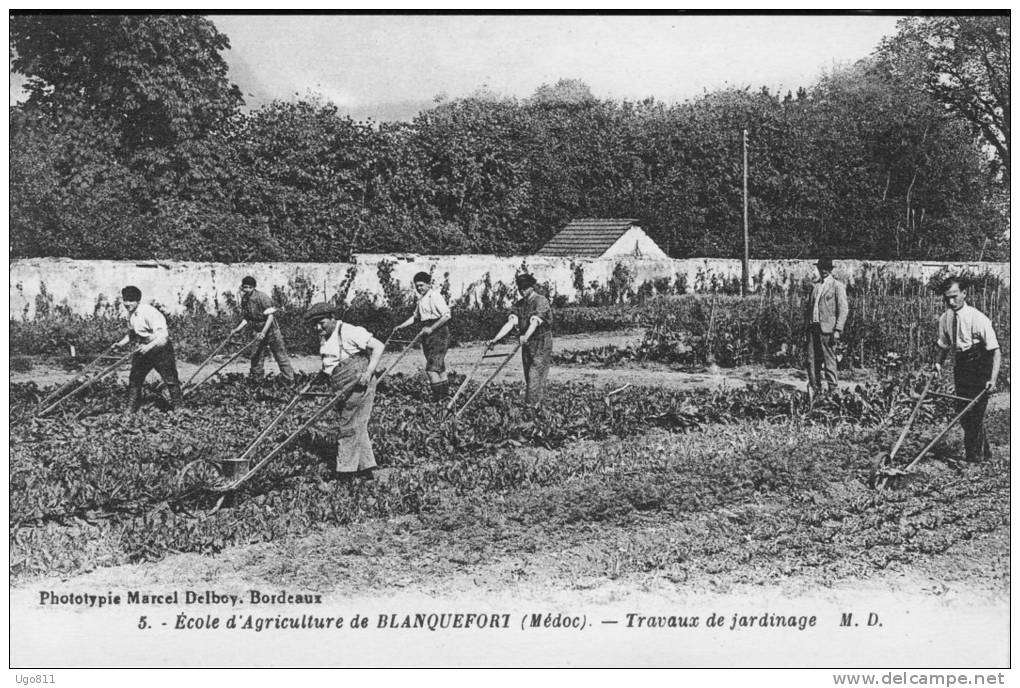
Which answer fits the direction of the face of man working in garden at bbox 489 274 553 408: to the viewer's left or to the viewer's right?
to the viewer's left

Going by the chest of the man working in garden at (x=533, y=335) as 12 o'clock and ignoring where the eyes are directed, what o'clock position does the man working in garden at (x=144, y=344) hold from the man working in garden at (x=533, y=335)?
the man working in garden at (x=144, y=344) is roughly at 1 o'clock from the man working in garden at (x=533, y=335).

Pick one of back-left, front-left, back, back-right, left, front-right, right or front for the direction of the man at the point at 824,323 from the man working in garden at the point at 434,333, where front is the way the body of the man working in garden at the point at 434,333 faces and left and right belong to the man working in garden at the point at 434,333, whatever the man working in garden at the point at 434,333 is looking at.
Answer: back-left

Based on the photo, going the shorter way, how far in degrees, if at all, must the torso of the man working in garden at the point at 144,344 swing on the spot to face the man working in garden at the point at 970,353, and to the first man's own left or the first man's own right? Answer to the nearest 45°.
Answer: approximately 90° to the first man's own left

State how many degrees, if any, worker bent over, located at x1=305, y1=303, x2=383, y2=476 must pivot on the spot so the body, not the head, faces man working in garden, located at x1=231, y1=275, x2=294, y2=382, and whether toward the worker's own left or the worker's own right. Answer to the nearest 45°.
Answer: approximately 135° to the worker's own right

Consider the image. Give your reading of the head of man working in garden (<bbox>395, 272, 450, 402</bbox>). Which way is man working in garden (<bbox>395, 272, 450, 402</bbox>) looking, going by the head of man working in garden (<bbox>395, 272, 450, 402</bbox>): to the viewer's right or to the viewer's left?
to the viewer's left

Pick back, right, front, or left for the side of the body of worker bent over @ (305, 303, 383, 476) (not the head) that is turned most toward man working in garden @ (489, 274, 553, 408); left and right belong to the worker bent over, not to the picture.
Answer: back

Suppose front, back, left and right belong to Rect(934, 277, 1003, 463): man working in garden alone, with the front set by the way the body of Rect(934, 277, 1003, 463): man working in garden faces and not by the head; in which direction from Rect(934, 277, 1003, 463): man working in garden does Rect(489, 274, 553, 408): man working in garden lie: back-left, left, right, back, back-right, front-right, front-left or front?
front-right
